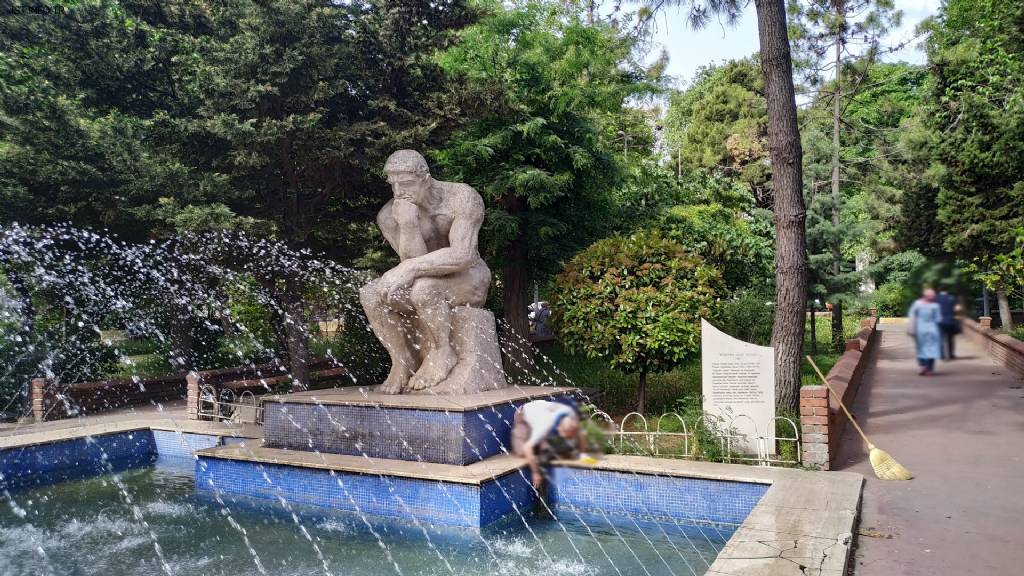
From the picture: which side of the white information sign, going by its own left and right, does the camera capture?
front

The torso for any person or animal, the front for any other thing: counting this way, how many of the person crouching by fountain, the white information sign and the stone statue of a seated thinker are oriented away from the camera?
0

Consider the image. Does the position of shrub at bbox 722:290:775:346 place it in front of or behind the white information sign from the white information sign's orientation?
behind

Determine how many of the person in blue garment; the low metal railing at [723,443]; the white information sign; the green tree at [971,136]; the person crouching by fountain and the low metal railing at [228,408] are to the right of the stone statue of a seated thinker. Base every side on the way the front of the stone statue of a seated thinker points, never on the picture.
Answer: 1

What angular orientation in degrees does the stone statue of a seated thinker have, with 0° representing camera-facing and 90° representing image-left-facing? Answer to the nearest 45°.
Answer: approximately 45°

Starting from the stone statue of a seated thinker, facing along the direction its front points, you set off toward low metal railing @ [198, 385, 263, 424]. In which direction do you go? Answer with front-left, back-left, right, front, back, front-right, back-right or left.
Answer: right

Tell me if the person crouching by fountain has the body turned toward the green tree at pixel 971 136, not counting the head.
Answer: no

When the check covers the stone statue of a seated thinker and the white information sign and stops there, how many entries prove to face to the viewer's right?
0

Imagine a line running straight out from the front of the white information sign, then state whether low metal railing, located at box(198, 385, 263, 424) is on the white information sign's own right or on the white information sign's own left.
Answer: on the white information sign's own right

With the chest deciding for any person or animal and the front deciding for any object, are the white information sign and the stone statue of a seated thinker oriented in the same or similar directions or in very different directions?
same or similar directions

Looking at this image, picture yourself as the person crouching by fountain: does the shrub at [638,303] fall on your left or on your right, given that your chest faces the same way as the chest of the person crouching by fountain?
on your left

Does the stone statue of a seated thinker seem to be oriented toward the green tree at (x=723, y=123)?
no

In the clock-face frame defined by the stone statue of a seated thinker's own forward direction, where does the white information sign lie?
The white information sign is roughly at 8 o'clock from the stone statue of a seated thinker.

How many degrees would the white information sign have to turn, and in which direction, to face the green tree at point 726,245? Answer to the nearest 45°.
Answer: approximately 180°
